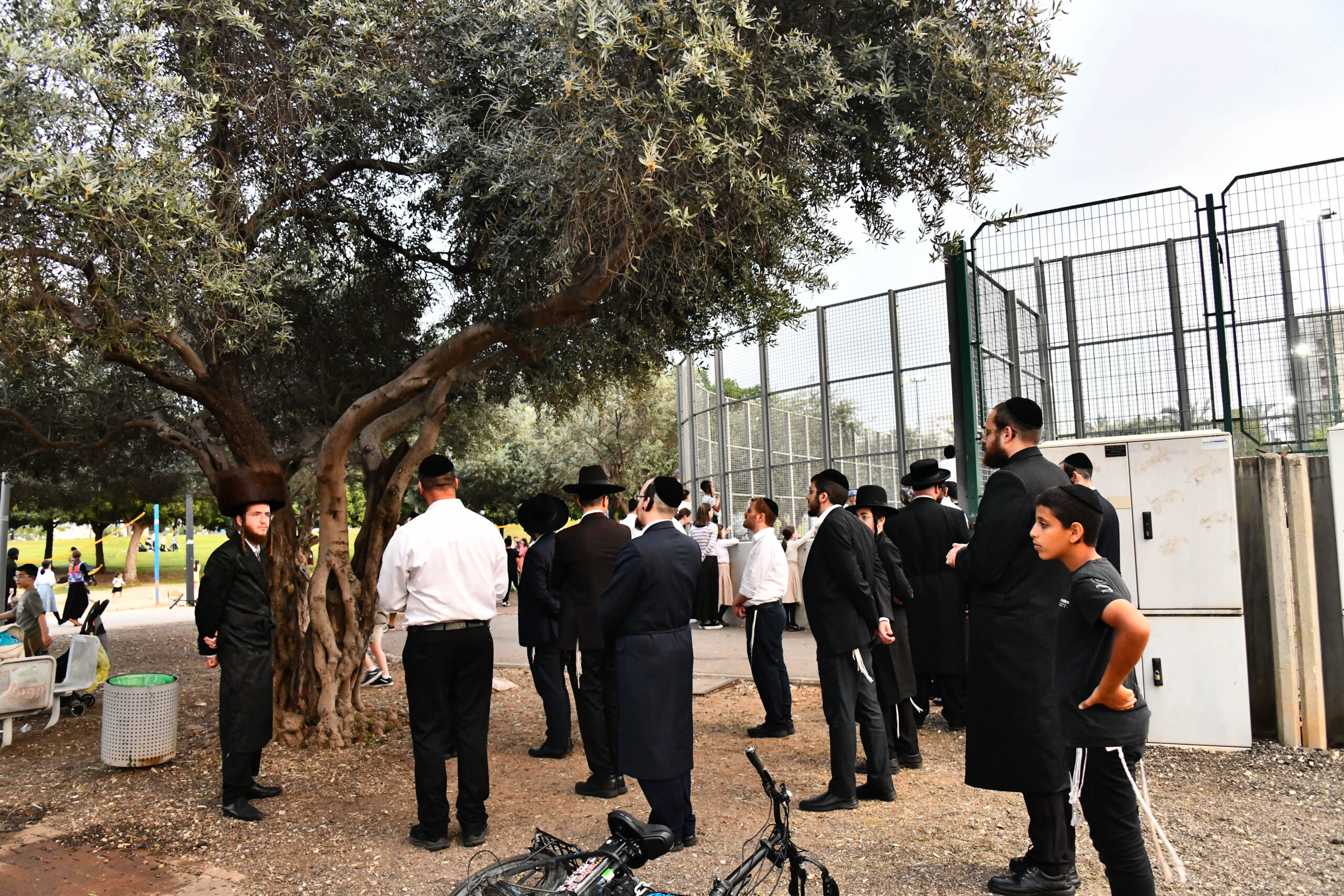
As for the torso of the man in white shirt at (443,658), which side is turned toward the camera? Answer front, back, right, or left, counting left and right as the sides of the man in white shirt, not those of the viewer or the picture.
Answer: back

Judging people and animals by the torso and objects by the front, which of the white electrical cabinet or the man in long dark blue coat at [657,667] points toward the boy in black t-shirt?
the white electrical cabinet

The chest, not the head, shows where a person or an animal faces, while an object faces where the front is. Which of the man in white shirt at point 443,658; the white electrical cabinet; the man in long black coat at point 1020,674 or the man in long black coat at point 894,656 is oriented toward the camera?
the white electrical cabinet

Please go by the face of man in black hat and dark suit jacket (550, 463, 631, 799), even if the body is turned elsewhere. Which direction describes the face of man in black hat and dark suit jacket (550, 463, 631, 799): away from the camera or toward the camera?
away from the camera

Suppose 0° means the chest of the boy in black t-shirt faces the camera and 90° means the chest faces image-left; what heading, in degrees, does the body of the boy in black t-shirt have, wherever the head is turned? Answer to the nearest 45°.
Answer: approximately 90°

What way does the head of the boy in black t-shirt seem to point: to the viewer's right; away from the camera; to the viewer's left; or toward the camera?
to the viewer's left

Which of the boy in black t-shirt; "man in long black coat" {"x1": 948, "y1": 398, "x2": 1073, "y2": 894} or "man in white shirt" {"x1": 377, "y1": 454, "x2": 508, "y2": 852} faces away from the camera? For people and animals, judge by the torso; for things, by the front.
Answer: the man in white shirt

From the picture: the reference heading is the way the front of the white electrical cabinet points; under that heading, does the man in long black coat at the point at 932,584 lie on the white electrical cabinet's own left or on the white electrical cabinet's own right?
on the white electrical cabinet's own right

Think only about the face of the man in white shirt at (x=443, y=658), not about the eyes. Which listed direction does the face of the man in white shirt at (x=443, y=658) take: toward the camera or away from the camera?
away from the camera

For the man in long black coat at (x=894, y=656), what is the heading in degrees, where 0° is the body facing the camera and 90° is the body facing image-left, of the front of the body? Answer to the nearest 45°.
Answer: approximately 90°

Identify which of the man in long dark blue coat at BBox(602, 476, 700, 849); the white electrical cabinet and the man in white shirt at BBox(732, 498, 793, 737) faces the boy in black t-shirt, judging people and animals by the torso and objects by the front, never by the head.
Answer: the white electrical cabinet

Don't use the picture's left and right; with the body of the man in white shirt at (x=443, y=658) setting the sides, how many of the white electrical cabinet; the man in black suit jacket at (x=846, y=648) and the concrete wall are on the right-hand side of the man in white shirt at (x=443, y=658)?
3
